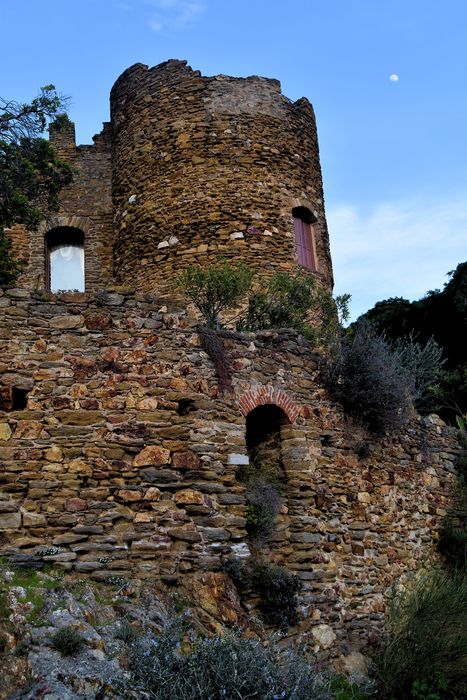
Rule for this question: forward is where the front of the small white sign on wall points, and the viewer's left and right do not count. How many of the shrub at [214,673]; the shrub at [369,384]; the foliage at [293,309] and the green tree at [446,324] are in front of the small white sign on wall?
1

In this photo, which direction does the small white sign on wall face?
toward the camera

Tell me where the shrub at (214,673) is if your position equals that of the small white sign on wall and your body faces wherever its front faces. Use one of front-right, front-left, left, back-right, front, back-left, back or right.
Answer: front
